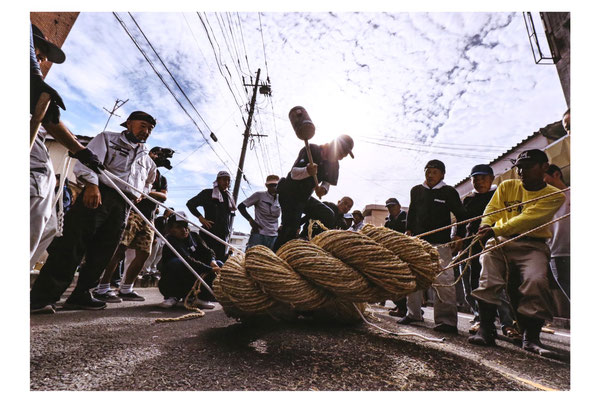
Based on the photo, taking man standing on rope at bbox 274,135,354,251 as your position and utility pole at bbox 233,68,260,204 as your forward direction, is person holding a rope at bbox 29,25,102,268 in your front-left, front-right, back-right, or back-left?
back-left

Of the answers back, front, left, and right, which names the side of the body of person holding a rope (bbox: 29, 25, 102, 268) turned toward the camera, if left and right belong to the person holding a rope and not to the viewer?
right

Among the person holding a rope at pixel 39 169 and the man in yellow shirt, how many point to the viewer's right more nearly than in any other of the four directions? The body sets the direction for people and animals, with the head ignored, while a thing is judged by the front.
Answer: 1

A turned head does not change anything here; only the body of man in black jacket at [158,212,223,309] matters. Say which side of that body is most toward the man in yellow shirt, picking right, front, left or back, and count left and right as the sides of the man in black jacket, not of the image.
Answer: front

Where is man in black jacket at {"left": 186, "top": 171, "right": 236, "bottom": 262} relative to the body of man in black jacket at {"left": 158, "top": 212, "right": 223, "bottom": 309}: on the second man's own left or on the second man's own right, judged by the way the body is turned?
on the second man's own left
